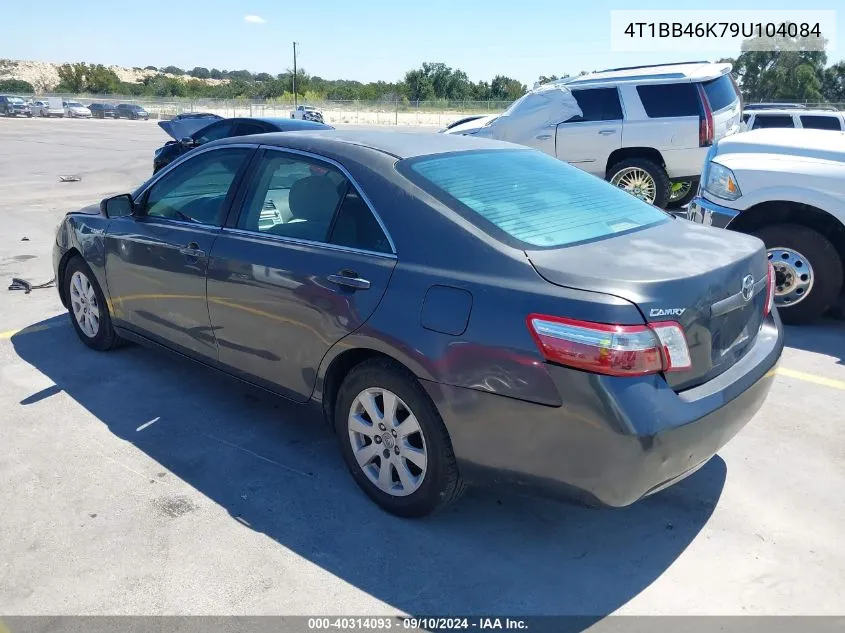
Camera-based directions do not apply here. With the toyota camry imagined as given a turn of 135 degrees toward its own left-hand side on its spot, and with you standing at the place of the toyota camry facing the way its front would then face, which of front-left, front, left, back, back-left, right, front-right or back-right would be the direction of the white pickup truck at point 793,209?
back-left

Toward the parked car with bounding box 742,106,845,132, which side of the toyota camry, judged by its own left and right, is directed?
right

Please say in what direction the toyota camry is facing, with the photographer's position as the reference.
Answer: facing away from the viewer and to the left of the viewer

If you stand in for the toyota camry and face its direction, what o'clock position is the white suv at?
The white suv is roughly at 2 o'clock from the toyota camry.

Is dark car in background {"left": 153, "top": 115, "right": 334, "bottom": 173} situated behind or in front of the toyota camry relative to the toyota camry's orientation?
in front
